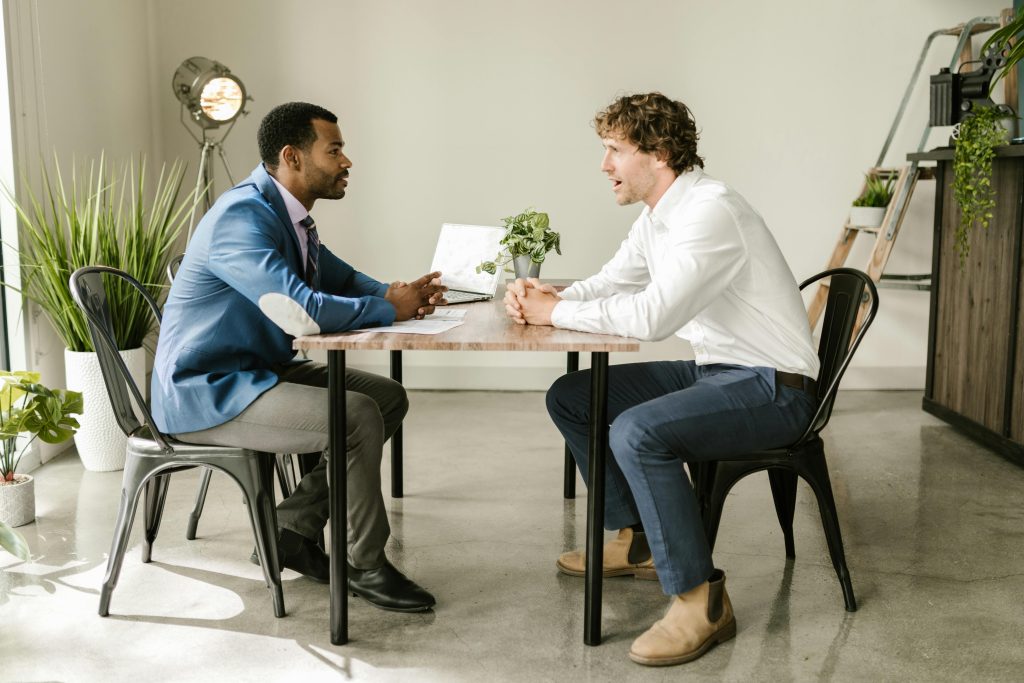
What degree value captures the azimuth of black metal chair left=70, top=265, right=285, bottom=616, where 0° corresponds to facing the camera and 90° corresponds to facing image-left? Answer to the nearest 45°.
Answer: approximately 270°

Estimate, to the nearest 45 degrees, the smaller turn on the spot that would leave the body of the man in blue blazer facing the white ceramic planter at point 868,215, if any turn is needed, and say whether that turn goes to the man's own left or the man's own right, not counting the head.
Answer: approximately 45° to the man's own left

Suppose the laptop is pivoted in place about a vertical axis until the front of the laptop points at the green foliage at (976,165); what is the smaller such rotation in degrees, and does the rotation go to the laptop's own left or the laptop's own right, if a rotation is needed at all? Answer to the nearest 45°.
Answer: approximately 180°

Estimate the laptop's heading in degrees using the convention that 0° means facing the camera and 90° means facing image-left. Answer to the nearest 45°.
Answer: approximately 45°

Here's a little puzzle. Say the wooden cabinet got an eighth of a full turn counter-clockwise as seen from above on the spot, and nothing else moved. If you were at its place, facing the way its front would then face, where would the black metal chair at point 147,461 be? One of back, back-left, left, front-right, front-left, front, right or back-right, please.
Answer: front-right

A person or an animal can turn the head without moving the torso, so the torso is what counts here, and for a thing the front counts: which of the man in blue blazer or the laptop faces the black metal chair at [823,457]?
the man in blue blazer

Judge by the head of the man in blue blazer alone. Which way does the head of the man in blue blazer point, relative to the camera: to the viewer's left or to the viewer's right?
to the viewer's right

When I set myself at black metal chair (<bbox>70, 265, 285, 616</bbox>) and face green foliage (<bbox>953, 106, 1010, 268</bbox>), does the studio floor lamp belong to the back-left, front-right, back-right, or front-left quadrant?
front-left

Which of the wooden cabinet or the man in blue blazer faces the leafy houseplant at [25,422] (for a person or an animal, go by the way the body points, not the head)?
the wooden cabinet

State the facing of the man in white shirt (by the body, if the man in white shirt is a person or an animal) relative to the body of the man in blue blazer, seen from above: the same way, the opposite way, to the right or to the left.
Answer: the opposite way

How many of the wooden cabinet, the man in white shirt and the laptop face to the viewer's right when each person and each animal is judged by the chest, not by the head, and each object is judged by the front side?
0

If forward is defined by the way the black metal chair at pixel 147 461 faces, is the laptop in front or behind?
in front

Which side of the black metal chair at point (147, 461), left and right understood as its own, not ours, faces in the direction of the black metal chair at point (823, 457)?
front

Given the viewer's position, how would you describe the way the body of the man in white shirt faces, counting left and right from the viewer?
facing to the left of the viewer

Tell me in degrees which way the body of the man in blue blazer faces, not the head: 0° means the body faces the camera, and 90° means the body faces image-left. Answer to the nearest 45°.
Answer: approximately 270°

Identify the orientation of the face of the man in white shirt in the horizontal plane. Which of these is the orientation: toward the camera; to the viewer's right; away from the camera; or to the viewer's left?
to the viewer's left

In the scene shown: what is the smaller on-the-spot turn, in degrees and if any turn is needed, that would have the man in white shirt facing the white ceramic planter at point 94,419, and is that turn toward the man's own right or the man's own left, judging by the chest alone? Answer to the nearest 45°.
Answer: approximately 45° to the man's own right
